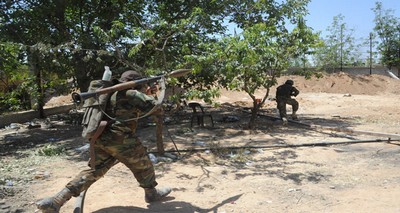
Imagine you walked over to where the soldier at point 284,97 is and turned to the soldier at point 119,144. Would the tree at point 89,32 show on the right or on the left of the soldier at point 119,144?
right

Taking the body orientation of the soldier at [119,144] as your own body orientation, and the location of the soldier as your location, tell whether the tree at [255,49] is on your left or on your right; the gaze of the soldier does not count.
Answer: on your left

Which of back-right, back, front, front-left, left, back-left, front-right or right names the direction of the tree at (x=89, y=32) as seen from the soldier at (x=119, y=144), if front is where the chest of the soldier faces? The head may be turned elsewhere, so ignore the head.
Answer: left

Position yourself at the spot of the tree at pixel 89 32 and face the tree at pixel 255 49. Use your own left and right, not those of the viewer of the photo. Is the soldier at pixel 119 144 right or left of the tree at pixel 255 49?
right

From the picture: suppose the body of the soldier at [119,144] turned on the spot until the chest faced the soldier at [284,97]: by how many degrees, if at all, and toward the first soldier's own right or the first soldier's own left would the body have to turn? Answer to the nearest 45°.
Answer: approximately 45° to the first soldier's own left
